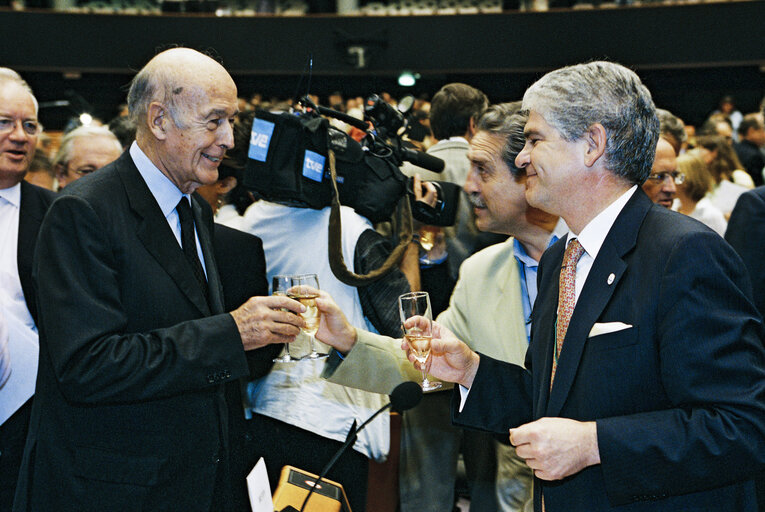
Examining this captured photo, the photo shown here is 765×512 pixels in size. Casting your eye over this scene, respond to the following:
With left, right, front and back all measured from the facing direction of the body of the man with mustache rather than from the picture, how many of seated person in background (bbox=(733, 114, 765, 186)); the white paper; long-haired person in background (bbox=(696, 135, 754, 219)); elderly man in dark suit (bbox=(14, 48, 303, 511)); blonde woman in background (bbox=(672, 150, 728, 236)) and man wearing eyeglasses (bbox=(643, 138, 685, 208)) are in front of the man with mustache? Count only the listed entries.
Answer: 2

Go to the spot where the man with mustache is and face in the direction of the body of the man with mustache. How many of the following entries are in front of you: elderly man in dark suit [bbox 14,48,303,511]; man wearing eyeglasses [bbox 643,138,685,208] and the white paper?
2

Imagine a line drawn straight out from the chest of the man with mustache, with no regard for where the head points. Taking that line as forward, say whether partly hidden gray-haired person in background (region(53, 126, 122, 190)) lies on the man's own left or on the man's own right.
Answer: on the man's own right

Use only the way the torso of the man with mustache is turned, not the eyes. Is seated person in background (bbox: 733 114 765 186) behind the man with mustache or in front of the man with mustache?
behind

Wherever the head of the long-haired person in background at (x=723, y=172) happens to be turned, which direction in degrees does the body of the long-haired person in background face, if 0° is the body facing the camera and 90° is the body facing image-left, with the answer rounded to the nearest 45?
approximately 45°

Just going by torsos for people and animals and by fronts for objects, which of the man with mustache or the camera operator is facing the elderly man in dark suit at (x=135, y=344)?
the man with mustache

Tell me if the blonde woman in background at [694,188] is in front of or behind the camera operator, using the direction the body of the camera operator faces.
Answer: in front

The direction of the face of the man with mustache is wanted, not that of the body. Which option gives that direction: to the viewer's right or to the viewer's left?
to the viewer's left

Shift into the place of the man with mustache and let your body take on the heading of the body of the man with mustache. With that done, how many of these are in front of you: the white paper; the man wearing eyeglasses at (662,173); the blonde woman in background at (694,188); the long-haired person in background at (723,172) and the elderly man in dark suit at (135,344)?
2

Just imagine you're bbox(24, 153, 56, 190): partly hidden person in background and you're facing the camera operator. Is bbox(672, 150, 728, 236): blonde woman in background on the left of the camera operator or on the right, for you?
left
